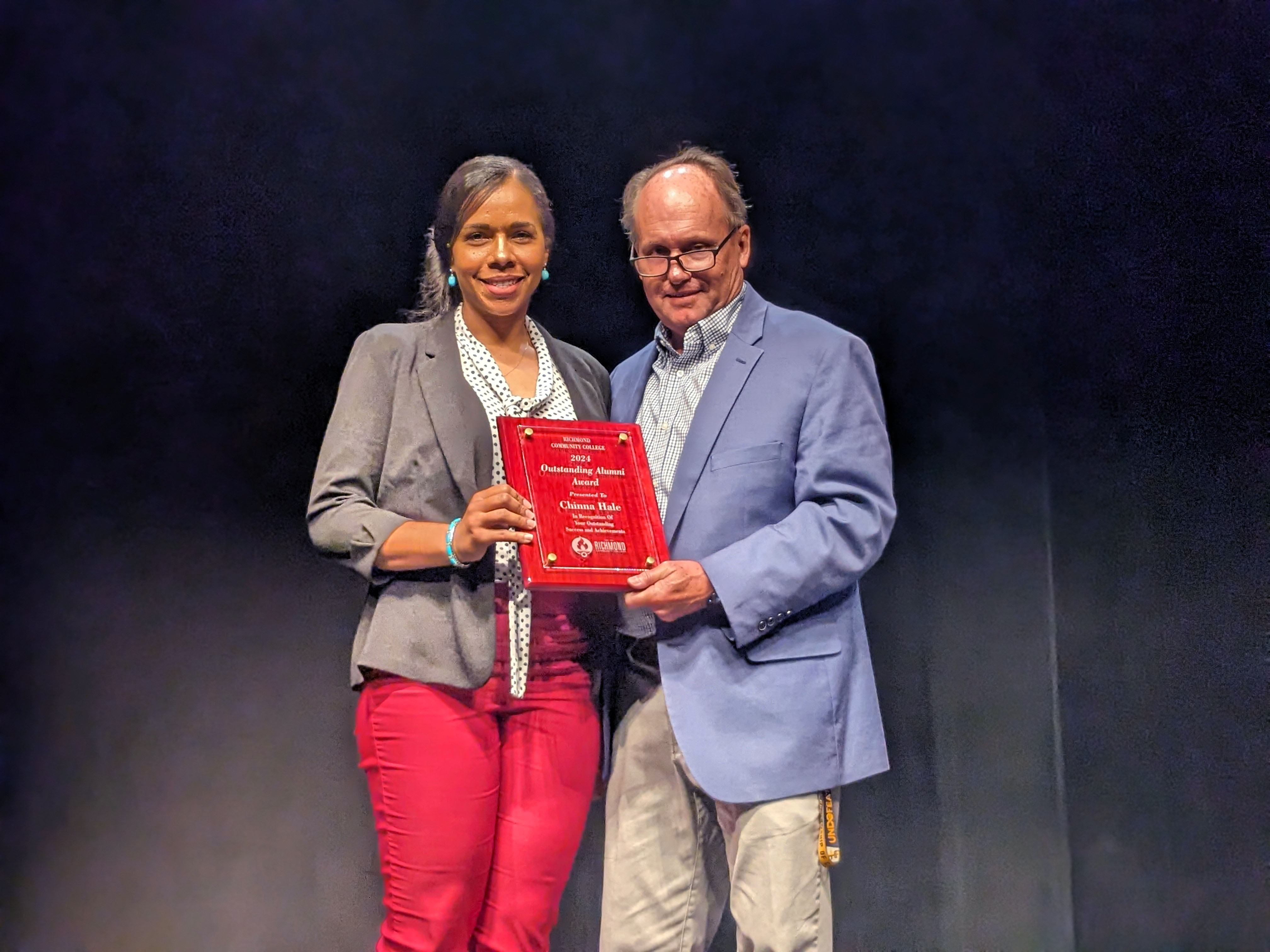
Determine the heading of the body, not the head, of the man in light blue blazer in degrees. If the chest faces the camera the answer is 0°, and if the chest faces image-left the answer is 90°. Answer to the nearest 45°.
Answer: approximately 45°
